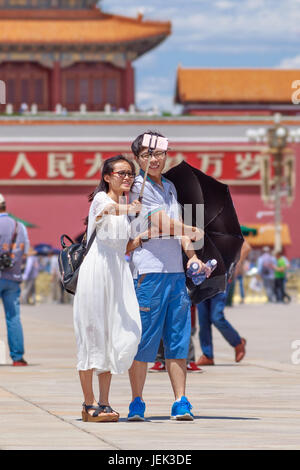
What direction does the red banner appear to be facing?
toward the camera

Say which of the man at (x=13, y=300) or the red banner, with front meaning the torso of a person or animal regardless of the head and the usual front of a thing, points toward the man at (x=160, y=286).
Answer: the red banner

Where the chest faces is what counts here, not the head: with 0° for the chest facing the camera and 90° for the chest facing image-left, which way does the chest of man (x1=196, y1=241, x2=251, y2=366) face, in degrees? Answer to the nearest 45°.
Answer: approximately 90°

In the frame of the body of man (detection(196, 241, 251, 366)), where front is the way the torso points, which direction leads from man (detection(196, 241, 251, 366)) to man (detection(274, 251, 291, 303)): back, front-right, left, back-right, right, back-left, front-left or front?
right

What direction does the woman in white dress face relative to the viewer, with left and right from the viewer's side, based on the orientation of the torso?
facing the viewer and to the right of the viewer

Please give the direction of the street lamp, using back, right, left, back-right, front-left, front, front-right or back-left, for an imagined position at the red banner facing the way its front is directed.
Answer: left

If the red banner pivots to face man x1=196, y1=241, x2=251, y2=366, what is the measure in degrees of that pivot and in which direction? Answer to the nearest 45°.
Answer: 0° — it already faces them

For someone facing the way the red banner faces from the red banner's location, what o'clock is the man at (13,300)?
The man is roughly at 12 o'clock from the red banner.

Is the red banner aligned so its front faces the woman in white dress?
yes

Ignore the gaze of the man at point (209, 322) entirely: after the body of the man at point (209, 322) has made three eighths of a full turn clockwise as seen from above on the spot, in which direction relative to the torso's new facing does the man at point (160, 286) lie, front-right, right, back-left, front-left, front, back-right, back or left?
back-right

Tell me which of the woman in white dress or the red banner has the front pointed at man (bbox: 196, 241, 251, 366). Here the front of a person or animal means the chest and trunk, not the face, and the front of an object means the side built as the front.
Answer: the red banner
